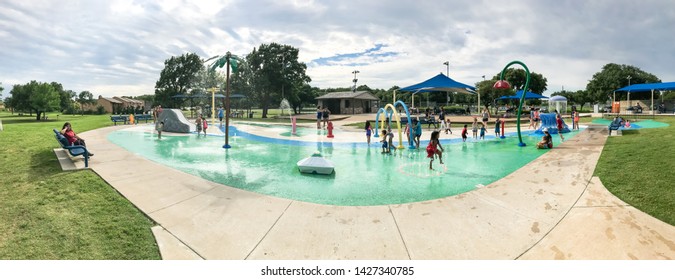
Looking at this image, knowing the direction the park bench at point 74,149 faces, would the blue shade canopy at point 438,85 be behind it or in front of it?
in front

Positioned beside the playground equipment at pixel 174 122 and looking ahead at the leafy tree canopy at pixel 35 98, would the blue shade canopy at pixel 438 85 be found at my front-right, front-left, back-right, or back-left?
back-right

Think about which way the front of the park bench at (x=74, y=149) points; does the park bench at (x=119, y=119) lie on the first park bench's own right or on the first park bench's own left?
on the first park bench's own left

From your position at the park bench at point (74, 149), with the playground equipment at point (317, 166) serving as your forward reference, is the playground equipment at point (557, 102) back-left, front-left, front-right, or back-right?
front-left

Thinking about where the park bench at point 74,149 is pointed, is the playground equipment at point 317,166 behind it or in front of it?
in front

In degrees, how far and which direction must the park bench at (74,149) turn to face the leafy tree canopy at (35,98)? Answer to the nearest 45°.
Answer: approximately 90° to its left

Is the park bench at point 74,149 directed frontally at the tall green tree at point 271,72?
no

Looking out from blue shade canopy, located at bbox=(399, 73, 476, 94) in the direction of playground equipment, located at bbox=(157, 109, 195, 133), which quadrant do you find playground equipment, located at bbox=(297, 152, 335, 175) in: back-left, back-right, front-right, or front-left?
front-left

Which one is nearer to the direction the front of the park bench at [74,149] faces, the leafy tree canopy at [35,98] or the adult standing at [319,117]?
the adult standing

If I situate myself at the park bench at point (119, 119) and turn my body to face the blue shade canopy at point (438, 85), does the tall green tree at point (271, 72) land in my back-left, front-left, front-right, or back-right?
front-left

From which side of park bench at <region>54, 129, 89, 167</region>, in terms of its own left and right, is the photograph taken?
right

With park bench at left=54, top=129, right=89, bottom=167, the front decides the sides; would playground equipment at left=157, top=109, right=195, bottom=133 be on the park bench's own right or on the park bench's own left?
on the park bench's own left
